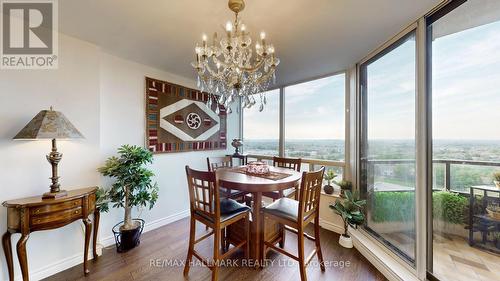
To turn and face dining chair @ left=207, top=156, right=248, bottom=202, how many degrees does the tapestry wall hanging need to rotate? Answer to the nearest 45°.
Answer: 0° — it already faces it

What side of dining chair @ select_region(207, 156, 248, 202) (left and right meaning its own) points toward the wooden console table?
right

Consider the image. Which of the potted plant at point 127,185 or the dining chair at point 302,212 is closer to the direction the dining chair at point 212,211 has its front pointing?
the dining chair

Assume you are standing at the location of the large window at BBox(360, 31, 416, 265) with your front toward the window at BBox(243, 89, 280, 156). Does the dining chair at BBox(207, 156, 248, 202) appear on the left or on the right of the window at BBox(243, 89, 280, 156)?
left

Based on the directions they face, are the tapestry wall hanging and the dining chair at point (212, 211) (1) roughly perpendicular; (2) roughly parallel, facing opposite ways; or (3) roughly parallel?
roughly perpendicular

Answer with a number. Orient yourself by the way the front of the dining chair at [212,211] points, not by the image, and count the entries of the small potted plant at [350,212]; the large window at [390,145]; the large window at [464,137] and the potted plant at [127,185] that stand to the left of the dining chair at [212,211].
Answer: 1

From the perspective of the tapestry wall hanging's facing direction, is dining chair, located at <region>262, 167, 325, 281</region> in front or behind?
in front

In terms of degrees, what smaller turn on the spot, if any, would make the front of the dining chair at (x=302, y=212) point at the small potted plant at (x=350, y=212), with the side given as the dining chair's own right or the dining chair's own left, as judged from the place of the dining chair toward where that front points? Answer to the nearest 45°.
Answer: approximately 90° to the dining chair's own right

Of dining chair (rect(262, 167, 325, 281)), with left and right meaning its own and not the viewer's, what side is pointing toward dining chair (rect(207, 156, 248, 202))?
front

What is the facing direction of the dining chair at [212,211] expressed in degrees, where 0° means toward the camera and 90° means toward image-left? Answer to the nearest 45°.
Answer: approximately 225°

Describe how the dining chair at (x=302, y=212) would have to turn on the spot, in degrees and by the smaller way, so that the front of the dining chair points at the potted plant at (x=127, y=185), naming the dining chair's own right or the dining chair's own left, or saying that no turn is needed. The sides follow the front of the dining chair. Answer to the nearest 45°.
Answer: approximately 45° to the dining chair's own left

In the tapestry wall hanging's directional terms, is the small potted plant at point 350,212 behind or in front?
in front

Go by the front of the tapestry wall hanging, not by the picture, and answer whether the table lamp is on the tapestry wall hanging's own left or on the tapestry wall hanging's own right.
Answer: on the tapestry wall hanging's own right

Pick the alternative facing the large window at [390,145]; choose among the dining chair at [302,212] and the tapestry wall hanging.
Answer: the tapestry wall hanging

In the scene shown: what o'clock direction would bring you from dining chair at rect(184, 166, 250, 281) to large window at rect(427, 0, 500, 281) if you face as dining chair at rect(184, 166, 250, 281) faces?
The large window is roughly at 2 o'clock from the dining chair.

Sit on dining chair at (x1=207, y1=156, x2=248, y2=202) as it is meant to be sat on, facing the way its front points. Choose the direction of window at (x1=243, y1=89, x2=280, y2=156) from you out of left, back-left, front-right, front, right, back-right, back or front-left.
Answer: left

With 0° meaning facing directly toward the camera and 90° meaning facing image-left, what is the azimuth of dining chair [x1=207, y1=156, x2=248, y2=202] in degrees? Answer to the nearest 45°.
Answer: approximately 315°
